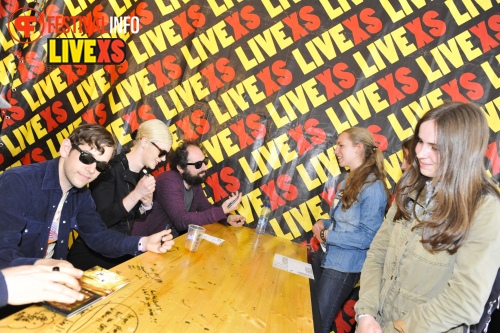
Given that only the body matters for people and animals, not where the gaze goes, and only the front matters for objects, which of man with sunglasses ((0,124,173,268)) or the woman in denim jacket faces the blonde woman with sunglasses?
the woman in denim jacket

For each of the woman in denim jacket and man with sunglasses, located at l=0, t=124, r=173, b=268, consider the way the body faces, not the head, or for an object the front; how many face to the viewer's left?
1

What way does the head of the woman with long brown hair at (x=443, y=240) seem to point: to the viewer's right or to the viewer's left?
to the viewer's left

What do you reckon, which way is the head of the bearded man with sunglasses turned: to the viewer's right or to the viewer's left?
to the viewer's right

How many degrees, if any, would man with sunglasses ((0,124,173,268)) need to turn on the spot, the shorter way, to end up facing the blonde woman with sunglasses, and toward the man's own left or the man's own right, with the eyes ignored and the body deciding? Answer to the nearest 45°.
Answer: approximately 90° to the man's own left

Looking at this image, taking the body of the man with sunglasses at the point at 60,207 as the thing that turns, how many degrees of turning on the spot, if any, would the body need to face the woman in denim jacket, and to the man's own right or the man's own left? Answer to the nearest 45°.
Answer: approximately 45° to the man's own left

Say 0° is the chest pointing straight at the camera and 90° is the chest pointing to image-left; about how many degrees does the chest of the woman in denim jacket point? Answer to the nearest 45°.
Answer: approximately 90°

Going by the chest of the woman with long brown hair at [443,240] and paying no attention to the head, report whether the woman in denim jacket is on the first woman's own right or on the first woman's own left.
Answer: on the first woman's own right

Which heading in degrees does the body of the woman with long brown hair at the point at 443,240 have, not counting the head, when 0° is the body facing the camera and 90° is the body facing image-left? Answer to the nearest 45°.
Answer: approximately 45°

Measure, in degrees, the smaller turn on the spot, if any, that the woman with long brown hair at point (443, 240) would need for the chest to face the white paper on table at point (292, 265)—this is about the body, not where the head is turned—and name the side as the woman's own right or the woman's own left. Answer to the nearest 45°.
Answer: approximately 90° to the woman's own right
